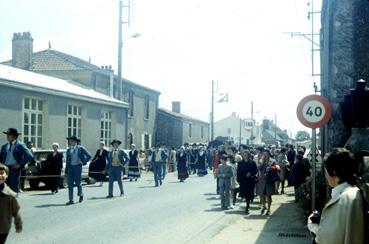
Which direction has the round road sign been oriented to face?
toward the camera

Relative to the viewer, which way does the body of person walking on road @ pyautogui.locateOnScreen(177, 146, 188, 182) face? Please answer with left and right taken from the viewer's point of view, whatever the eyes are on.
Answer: facing the viewer

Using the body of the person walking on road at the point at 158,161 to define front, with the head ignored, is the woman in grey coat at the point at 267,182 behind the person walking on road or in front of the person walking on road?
in front

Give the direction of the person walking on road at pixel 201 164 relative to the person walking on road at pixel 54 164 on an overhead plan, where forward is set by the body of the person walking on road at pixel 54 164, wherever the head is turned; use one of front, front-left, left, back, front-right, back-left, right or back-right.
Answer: back-left

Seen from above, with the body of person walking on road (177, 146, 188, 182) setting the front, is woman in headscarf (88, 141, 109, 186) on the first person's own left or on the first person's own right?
on the first person's own right

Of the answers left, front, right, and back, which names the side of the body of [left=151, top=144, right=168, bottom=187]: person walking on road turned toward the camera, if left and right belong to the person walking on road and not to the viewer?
front

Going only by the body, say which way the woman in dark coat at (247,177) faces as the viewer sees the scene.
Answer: toward the camera

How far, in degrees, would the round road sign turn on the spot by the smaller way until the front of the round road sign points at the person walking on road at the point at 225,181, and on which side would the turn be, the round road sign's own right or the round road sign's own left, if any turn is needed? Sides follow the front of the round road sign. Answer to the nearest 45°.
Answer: approximately 135° to the round road sign's own right

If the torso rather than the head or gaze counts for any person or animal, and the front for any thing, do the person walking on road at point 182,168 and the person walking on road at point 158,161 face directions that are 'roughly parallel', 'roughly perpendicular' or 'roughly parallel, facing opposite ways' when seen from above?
roughly parallel

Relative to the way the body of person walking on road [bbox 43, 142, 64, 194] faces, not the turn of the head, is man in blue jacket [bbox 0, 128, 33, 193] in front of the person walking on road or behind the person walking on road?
in front

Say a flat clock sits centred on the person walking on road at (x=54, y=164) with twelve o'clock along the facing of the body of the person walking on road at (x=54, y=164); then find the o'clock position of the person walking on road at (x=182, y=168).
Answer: the person walking on road at (x=182, y=168) is roughly at 8 o'clock from the person walking on road at (x=54, y=164).

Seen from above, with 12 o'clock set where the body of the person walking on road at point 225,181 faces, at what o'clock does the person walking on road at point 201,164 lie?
the person walking on road at point 201,164 is roughly at 6 o'clock from the person walking on road at point 225,181.

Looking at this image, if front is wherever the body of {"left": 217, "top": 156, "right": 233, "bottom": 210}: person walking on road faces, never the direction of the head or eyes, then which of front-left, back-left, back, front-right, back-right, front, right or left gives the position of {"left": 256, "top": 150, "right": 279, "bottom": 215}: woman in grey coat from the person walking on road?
front-left

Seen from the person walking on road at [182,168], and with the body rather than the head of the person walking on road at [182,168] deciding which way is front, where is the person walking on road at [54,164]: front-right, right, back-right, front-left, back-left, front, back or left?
front-right
